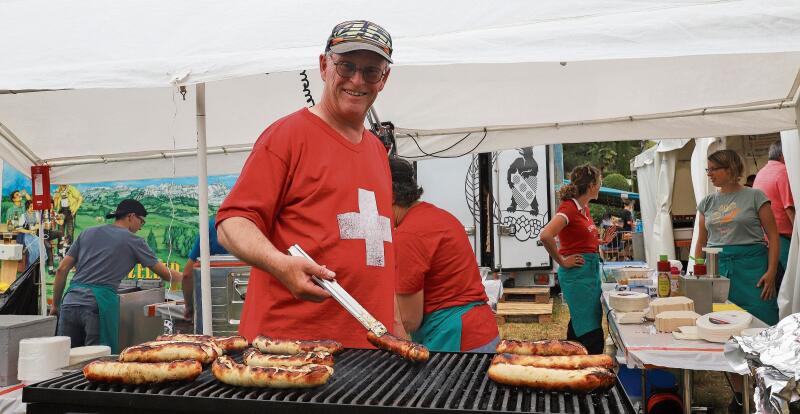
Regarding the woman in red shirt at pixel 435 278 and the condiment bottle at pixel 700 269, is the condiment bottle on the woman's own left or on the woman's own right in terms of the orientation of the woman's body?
on the woman's own right

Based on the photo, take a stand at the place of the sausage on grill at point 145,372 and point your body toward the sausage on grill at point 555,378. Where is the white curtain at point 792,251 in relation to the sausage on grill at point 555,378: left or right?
left

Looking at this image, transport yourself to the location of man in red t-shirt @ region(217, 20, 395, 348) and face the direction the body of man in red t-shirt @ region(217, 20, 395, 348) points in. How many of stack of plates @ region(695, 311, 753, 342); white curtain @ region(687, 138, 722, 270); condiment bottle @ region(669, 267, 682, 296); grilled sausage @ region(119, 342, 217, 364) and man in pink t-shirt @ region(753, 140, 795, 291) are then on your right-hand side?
1

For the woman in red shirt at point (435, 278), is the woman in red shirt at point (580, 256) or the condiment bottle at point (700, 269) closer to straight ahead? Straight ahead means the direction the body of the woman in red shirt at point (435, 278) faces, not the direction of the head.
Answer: the woman in red shirt

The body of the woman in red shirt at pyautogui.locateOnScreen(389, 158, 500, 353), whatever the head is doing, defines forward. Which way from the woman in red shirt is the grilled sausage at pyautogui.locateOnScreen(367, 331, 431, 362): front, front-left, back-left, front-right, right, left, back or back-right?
back-left

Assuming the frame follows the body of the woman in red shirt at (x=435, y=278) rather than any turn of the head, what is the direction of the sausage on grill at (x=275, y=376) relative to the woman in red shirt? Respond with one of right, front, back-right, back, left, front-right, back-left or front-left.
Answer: back-left

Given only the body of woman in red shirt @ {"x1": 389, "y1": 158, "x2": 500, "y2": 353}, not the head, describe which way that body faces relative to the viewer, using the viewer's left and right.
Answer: facing away from the viewer and to the left of the viewer

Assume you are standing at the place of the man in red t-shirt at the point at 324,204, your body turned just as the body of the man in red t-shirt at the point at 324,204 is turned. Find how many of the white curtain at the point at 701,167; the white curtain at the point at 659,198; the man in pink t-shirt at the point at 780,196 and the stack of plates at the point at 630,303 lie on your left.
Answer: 4

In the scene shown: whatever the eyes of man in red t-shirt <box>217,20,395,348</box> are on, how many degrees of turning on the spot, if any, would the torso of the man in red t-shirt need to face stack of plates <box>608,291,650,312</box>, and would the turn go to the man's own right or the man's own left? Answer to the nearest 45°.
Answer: approximately 90° to the man's own left

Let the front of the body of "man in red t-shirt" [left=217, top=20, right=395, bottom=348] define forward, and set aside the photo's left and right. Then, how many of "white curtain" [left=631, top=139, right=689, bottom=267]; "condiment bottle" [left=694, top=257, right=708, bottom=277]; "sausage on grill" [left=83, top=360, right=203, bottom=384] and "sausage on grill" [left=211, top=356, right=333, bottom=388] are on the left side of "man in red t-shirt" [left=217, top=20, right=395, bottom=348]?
2

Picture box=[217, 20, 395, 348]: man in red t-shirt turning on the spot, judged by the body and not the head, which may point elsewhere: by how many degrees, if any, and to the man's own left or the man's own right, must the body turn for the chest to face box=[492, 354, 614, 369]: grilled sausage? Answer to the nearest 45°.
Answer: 0° — they already face it
